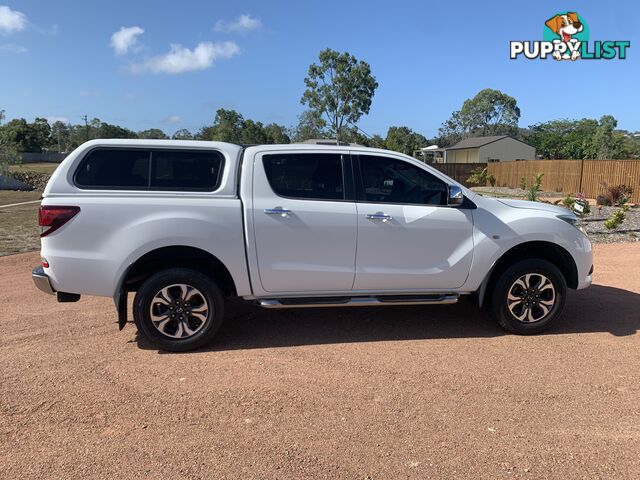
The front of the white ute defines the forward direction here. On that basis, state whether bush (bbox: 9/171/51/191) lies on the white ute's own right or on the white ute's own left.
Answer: on the white ute's own left

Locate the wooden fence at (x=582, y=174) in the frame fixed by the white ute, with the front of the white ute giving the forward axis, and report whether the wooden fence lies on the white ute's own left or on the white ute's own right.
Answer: on the white ute's own left

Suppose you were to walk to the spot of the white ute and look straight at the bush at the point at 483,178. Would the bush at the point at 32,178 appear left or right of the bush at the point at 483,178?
left

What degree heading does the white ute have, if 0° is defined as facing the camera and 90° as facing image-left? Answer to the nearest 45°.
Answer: approximately 270°

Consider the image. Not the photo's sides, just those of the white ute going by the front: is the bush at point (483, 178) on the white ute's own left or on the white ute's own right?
on the white ute's own left
